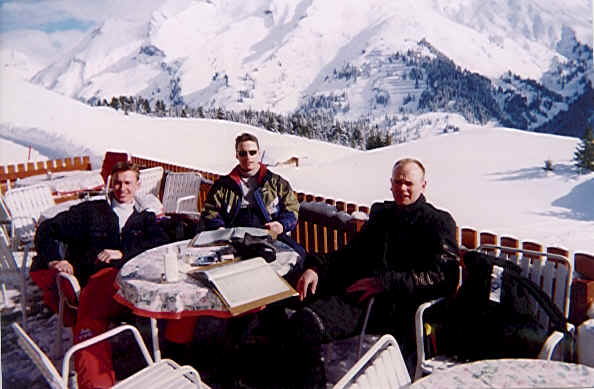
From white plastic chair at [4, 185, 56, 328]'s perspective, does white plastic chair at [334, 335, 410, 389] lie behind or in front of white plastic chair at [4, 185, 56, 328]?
in front

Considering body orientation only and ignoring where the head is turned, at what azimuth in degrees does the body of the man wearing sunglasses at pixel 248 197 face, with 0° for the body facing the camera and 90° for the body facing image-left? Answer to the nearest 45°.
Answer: approximately 0°

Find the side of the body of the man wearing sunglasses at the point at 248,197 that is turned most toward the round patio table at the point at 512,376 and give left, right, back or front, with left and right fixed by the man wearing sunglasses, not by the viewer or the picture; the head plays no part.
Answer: front

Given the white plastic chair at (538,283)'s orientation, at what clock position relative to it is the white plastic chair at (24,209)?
the white plastic chair at (24,209) is roughly at 2 o'clock from the white plastic chair at (538,283).

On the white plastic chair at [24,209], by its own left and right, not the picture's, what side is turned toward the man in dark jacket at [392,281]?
front

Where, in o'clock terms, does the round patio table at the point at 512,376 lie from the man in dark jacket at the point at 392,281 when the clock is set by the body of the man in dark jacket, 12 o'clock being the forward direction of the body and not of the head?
The round patio table is roughly at 10 o'clock from the man in dark jacket.

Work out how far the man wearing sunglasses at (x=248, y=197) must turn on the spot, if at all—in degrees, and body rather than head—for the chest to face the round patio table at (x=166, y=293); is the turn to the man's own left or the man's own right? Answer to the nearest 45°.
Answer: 0° — they already face it

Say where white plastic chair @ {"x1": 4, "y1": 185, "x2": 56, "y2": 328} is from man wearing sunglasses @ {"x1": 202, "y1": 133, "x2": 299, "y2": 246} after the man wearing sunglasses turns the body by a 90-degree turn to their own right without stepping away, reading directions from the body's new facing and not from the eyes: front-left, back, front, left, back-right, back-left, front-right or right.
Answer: front-right

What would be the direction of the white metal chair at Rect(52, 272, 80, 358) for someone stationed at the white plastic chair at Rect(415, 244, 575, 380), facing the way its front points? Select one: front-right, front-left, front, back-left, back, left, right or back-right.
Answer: front-right

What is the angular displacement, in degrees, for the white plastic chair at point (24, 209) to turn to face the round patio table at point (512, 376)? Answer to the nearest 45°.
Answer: approximately 45° to its right

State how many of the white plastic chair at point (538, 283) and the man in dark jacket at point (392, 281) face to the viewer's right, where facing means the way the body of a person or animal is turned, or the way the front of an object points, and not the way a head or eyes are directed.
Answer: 0

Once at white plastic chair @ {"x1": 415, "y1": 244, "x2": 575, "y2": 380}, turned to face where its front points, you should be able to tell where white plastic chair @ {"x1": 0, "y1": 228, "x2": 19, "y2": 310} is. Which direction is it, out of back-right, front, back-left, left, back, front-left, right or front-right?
front-right

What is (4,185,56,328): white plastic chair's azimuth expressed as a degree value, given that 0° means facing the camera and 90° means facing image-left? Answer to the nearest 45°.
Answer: approximately 315°
